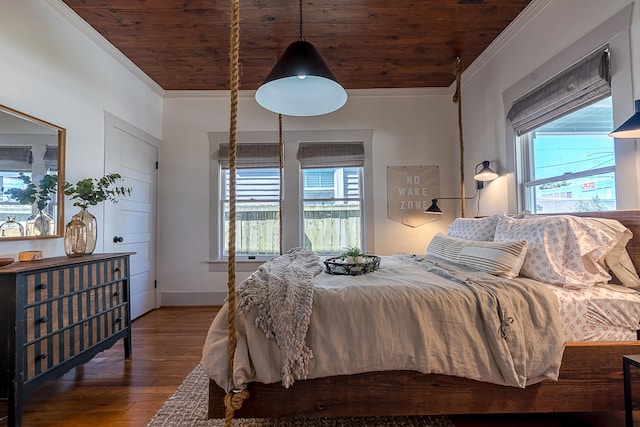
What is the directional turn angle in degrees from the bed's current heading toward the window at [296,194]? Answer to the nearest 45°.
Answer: approximately 45° to its right

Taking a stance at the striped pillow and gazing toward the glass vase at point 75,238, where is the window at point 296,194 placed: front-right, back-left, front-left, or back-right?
front-right

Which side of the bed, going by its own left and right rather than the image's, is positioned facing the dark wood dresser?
front

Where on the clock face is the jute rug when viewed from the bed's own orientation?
The jute rug is roughly at 10 o'clock from the bed.

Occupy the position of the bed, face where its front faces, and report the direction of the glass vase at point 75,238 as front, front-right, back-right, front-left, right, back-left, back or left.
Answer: front

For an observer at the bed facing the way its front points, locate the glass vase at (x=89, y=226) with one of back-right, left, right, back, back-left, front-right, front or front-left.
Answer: front

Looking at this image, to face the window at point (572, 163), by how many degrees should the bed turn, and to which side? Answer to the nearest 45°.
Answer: approximately 135° to its right

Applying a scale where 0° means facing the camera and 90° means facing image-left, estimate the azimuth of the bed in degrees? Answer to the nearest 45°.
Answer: approximately 90°

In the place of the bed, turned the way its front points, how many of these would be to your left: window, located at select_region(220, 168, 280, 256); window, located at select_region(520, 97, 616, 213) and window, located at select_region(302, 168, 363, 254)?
0

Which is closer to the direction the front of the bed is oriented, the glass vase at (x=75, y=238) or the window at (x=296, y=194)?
the glass vase

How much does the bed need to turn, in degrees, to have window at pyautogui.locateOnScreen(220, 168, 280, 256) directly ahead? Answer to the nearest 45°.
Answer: approximately 45° to its right
